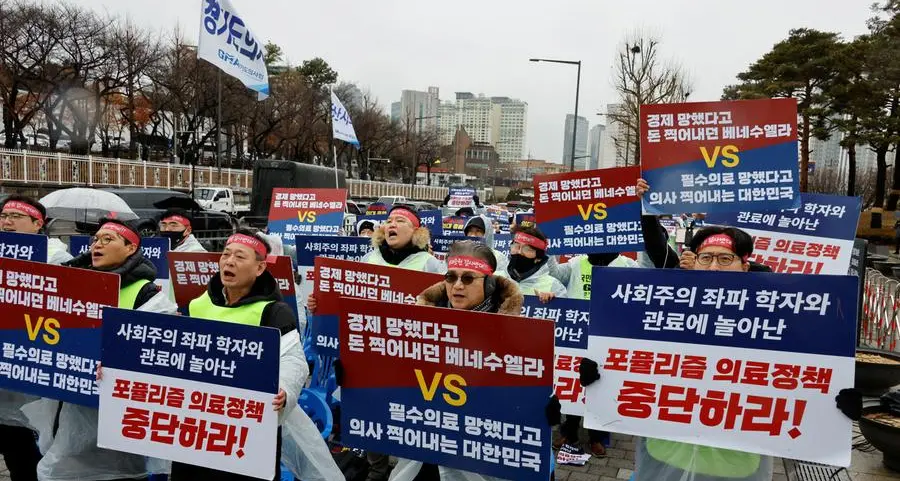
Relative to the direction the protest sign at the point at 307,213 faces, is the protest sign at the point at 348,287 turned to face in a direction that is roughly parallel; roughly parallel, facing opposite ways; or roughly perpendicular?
roughly parallel

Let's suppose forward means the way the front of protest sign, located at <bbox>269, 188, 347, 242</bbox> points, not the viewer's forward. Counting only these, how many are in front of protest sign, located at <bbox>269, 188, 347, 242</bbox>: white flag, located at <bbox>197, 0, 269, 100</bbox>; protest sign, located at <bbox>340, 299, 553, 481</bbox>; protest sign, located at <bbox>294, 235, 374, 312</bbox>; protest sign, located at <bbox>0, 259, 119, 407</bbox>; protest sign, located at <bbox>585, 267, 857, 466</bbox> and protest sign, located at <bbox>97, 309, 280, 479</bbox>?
5

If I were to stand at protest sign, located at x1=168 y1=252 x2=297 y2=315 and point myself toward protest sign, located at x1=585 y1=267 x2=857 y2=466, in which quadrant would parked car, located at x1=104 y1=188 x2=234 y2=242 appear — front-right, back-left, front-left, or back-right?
back-left

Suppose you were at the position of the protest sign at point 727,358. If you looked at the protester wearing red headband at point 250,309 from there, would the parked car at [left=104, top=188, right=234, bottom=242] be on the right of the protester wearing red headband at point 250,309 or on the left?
right

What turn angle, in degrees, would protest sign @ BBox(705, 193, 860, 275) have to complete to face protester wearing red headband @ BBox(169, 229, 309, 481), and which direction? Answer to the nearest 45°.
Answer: approximately 45° to its right

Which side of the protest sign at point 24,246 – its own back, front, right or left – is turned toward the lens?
front

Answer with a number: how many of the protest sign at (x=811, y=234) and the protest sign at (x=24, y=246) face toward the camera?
2

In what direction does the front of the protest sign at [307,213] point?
toward the camera

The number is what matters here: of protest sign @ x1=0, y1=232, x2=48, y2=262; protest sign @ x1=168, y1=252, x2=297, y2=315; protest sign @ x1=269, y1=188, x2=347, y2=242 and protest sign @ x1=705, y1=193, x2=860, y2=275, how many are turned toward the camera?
4

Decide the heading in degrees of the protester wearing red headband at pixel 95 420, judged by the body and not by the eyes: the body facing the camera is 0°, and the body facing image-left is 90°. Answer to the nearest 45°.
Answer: approximately 45°

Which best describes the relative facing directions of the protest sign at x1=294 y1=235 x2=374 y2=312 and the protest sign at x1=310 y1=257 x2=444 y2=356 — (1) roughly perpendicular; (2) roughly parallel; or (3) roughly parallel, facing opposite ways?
roughly parallel

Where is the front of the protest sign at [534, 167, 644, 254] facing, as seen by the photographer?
facing the viewer
